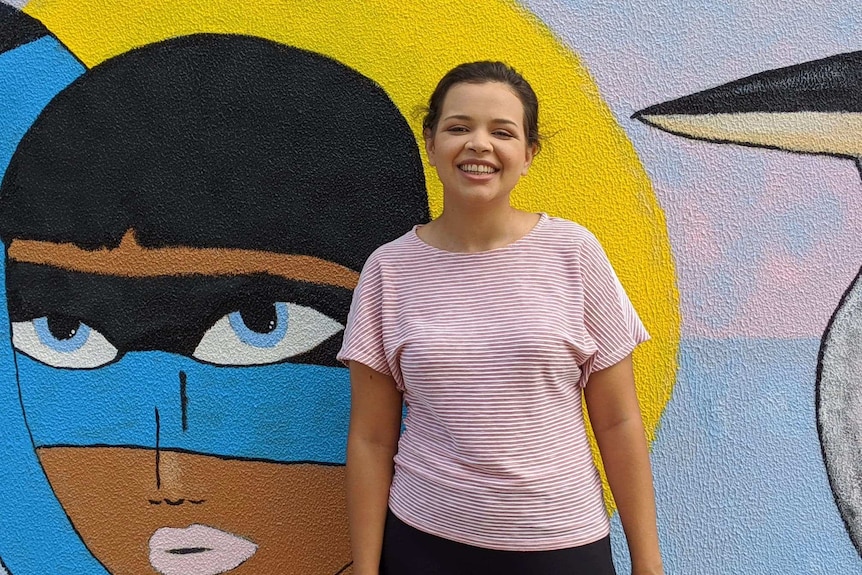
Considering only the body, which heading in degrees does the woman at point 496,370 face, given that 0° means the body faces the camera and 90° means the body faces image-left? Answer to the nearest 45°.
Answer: approximately 0°
